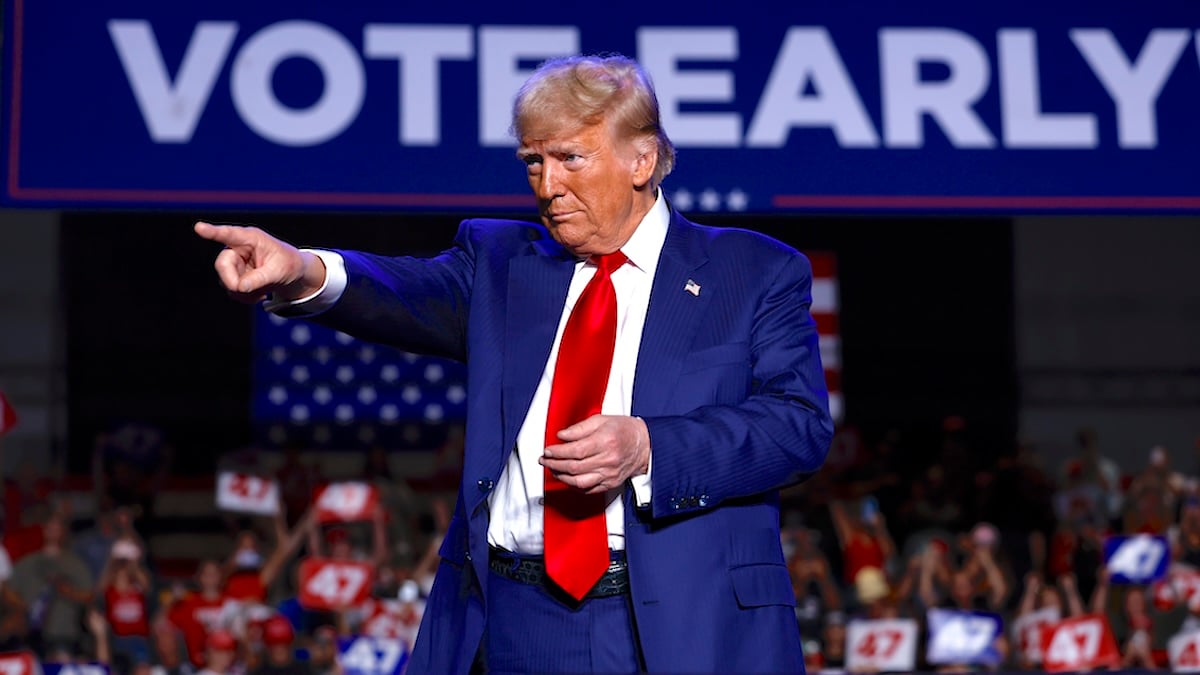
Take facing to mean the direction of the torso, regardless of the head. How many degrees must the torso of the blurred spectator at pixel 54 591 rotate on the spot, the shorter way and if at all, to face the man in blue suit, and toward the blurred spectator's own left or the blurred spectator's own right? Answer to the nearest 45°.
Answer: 0° — they already face them

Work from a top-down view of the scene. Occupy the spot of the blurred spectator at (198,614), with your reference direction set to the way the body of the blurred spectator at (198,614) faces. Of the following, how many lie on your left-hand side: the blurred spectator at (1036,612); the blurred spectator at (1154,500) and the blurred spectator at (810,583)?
3

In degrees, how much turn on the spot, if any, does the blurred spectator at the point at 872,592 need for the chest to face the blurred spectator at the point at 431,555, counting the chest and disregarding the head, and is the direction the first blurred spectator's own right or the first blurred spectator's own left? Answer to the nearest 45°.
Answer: approximately 90° to the first blurred spectator's own right

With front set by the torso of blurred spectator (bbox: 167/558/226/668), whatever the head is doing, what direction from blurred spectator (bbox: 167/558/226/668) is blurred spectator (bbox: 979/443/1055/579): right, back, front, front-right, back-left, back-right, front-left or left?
left

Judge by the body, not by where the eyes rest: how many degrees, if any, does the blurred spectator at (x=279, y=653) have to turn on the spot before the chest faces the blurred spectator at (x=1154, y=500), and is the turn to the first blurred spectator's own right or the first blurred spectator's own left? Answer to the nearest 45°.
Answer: approximately 90° to the first blurred spectator's own left

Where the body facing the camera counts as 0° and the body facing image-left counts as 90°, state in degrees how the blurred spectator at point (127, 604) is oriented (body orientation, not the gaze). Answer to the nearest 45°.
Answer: approximately 0°

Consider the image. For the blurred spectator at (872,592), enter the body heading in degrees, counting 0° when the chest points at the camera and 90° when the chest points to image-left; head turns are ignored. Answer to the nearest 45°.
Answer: approximately 0°

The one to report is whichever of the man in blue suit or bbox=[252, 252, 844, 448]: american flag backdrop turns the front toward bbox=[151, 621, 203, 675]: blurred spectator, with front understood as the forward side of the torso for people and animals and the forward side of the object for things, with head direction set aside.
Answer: the american flag backdrop
